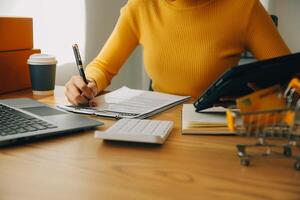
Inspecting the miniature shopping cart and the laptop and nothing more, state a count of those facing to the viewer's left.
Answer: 1

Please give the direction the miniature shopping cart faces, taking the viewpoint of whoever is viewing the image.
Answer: facing to the left of the viewer

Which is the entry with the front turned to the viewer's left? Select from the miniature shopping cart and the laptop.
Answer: the miniature shopping cart
